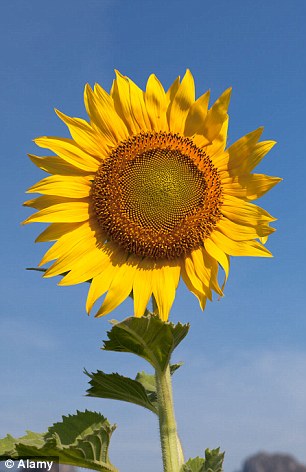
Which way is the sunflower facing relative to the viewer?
toward the camera
